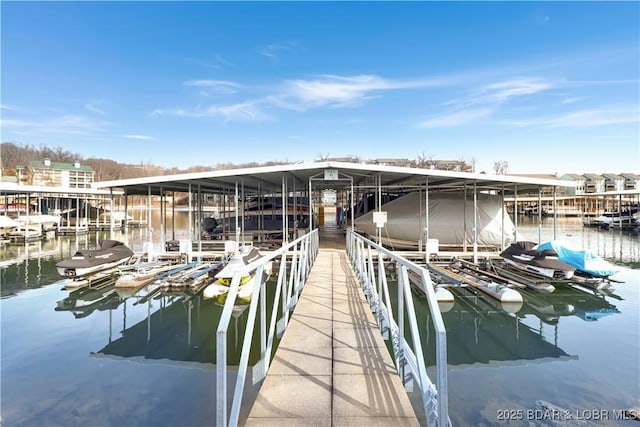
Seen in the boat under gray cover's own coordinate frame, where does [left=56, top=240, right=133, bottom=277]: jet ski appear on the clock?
The jet ski is roughly at 11 o'clock from the boat under gray cover.

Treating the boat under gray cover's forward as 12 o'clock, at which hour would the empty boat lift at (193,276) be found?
The empty boat lift is roughly at 11 o'clock from the boat under gray cover.

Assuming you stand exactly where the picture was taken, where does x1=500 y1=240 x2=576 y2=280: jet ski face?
facing away from the viewer and to the left of the viewer

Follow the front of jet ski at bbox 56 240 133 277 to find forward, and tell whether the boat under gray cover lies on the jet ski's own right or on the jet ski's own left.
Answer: on the jet ski's own right

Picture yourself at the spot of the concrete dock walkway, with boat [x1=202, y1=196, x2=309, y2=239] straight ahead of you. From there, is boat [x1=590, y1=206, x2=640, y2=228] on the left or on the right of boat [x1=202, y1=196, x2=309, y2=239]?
right

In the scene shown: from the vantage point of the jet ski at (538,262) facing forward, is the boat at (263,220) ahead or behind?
ahead

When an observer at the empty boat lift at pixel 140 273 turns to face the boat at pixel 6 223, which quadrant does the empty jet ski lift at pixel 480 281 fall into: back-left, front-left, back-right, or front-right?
back-right

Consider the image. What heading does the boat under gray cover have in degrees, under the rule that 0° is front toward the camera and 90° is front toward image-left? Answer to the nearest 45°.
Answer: approximately 90°

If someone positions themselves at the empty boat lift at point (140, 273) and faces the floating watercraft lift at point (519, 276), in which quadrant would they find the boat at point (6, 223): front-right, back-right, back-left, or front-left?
back-left
